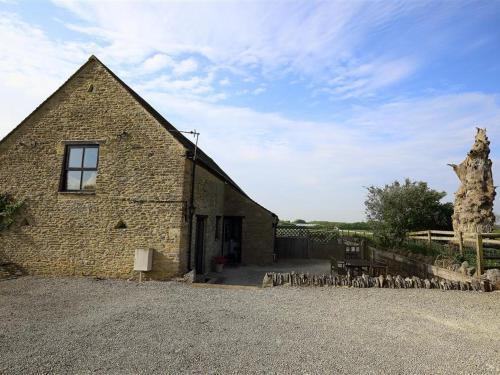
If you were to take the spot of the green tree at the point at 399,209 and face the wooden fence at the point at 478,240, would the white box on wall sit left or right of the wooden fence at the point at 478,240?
right

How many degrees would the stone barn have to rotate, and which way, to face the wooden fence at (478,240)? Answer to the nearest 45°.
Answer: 0° — it already faces it

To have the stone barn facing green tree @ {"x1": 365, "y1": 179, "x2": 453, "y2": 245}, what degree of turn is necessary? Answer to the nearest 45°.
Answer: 0° — it already faces it

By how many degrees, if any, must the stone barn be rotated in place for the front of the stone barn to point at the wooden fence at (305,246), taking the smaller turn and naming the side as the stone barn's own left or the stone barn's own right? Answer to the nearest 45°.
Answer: approximately 45° to the stone barn's own left

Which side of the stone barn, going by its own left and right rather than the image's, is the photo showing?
right
